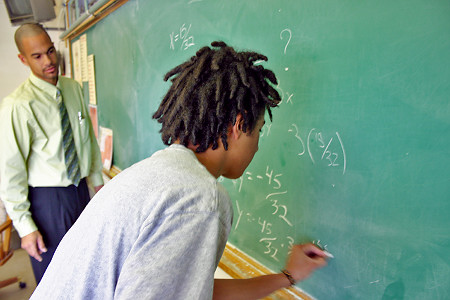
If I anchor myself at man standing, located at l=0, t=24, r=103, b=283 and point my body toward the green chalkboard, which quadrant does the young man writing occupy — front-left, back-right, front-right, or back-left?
front-right

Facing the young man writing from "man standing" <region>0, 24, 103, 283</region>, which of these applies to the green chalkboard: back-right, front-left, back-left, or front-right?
front-left

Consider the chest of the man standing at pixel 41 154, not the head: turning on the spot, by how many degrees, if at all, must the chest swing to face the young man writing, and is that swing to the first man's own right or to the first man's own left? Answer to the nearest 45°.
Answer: approximately 45° to the first man's own right

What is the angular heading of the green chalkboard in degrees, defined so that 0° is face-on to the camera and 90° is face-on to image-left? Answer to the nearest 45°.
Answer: approximately 45°

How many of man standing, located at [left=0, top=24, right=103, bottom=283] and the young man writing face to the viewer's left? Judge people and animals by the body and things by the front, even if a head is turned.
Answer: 0

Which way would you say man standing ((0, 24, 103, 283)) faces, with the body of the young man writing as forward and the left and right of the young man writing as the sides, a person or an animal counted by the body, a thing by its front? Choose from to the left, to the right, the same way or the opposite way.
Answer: to the right

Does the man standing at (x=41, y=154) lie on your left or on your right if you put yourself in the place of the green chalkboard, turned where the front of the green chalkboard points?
on your right

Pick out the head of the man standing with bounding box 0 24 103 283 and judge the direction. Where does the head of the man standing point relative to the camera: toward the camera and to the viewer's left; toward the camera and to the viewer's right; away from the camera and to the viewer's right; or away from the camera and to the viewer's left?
toward the camera and to the viewer's right

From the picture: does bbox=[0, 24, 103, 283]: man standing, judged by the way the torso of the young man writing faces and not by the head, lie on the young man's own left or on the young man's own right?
on the young man's own left

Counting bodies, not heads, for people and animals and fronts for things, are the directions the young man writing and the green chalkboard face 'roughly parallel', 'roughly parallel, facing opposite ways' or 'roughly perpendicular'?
roughly parallel, facing opposite ways

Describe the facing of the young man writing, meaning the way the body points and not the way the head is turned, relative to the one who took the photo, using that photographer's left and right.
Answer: facing away from the viewer and to the right of the viewer

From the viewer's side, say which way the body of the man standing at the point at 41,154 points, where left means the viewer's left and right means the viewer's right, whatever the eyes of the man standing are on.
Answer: facing the viewer and to the right of the viewer
